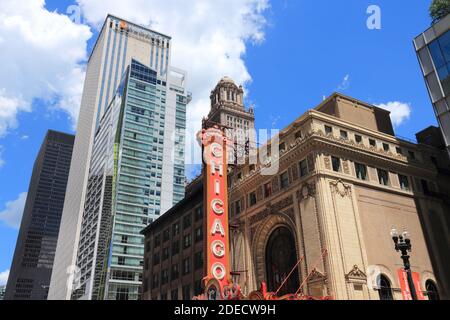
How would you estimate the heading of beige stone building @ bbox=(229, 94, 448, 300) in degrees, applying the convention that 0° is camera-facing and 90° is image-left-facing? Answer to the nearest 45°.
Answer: approximately 45°

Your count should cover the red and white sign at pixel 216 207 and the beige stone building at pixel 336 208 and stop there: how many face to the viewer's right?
0

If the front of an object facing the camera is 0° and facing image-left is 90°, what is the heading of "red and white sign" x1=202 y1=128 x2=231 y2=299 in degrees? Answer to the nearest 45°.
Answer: approximately 0°

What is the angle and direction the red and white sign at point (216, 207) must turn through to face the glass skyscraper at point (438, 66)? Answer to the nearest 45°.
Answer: approximately 90° to its left
